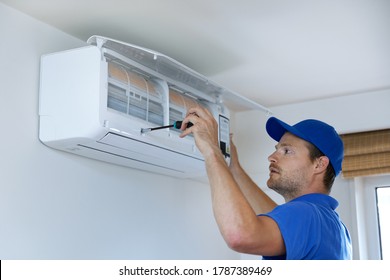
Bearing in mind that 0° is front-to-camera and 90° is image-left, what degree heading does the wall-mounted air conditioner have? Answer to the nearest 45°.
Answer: approximately 315°

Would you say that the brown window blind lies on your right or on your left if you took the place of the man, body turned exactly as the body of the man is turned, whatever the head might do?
on your right

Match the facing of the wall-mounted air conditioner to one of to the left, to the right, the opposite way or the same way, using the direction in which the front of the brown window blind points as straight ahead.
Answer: to the left

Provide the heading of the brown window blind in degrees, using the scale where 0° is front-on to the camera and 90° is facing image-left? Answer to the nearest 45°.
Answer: approximately 45°

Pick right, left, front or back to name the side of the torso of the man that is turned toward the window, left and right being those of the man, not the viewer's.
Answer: right

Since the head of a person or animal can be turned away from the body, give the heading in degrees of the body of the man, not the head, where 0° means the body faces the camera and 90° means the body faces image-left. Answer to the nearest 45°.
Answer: approximately 90°

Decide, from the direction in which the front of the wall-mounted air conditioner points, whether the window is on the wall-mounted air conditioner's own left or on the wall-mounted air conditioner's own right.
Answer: on the wall-mounted air conditioner's own left

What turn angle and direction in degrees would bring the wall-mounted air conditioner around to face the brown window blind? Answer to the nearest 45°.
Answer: approximately 90° to its left
